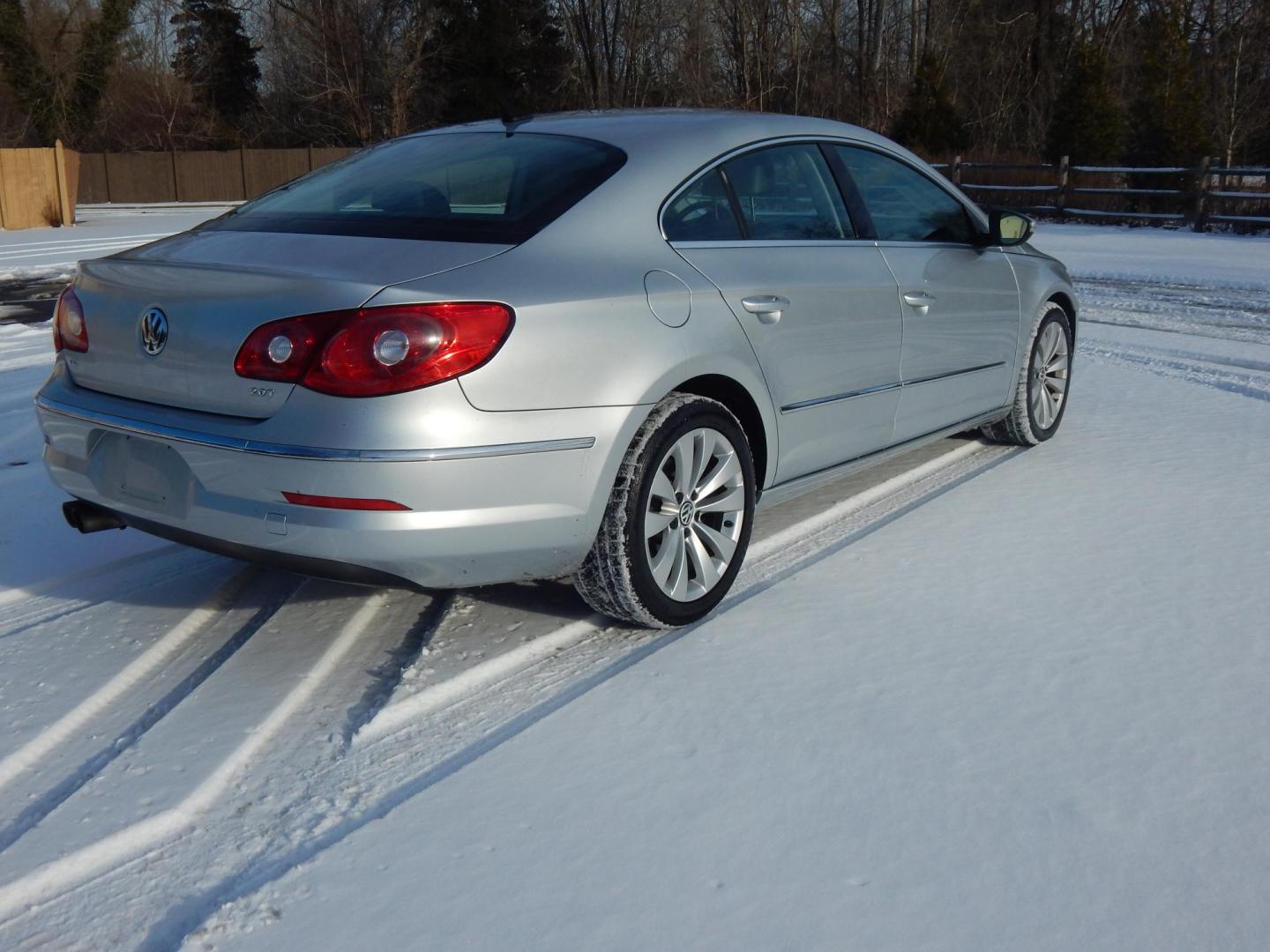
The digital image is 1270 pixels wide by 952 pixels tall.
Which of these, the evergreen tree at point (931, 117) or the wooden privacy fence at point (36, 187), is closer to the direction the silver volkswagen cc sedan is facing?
the evergreen tree

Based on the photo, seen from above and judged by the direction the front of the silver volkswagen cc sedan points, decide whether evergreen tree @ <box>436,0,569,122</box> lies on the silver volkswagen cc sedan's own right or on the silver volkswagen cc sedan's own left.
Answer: on the silver volkswagen cc sedan's own left

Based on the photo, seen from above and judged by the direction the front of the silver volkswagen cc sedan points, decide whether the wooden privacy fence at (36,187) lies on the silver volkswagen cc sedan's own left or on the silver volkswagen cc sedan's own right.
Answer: on the silver volkswagen cc sedan's own left

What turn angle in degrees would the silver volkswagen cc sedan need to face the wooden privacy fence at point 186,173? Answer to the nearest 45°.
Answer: approximately 45° to its left

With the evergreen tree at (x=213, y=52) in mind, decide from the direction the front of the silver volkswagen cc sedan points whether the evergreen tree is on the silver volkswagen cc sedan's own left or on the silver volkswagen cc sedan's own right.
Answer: on the silver volkswagen cc sedan's own left

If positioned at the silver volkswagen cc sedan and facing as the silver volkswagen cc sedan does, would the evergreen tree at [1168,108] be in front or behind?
in front

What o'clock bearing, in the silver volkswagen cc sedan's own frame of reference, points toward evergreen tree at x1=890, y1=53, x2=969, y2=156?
The evergreen tree is roughly at 11 o'clock from the silver volkswagen cc sedan.

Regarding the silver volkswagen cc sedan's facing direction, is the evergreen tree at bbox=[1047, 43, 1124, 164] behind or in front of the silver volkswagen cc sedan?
in front

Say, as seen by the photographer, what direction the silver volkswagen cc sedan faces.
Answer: facing away from the viewer and to the right of the viewer
